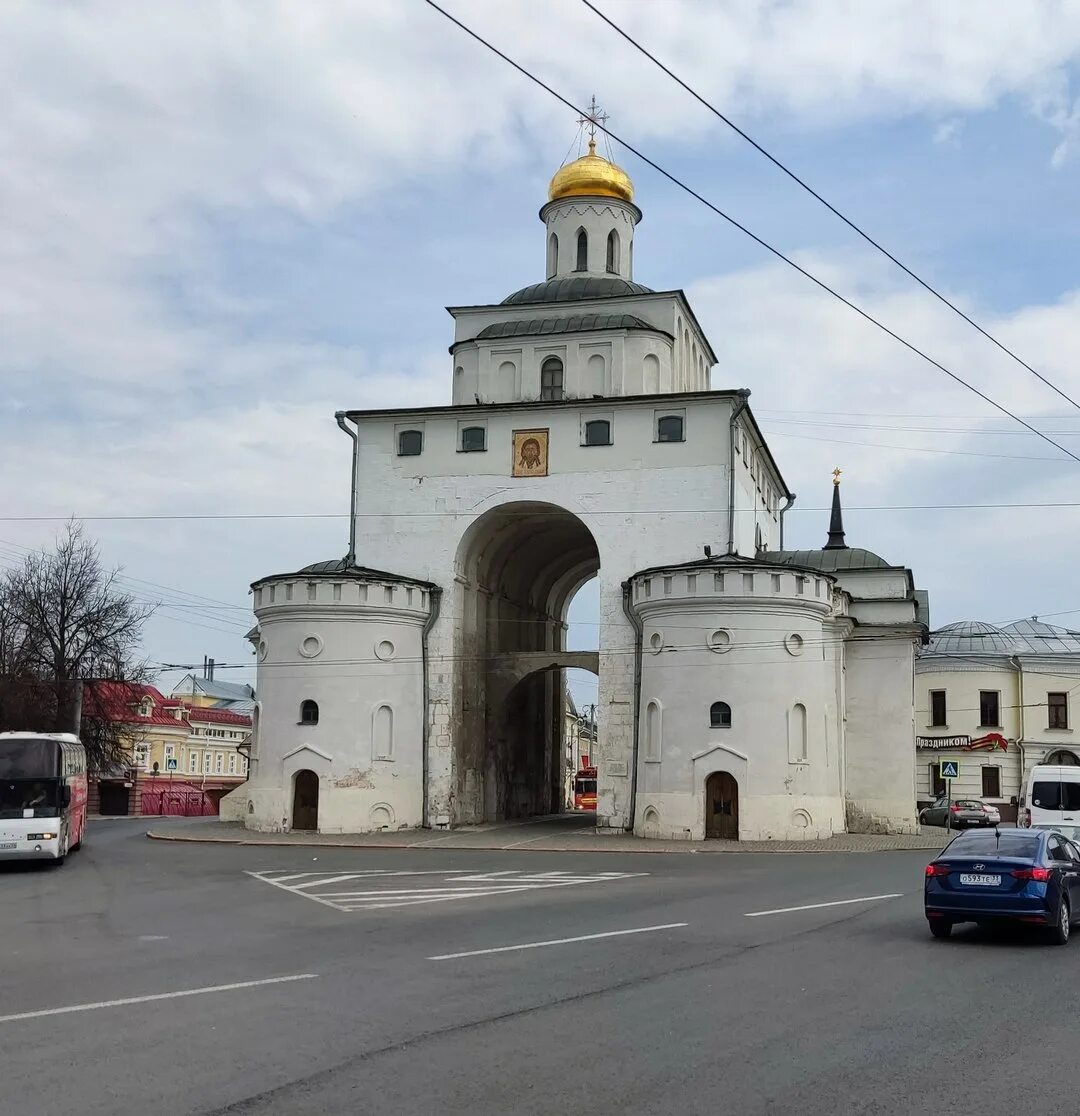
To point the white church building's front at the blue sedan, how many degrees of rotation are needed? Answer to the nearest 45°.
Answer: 0° — it already faces it

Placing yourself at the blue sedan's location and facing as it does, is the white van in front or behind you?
in front

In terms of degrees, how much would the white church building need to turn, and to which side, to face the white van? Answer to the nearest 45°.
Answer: approximately 45° to its left

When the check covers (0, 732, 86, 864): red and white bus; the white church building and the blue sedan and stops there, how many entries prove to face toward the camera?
2

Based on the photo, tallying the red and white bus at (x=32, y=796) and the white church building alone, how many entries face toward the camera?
2

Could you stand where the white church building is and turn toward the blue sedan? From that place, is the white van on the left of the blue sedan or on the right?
left

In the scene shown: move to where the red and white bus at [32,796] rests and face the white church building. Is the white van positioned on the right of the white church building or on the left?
right

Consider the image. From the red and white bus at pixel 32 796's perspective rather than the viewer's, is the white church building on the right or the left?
on its left

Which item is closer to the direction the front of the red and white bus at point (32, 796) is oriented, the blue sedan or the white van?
the blue sedan

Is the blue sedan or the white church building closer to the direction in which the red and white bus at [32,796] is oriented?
the blue sedan

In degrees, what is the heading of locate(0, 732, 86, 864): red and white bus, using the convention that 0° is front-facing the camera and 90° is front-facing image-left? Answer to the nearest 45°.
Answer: approximately 0°

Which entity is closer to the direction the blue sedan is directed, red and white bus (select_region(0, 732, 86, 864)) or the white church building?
the white church building

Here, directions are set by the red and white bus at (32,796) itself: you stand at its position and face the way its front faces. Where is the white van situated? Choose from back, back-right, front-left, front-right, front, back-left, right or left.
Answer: left
